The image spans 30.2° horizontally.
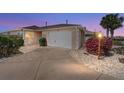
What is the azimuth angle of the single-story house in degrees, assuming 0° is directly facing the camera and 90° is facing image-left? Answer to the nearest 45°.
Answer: approximately 45°

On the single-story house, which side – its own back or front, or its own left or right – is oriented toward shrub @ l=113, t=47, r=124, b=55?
left

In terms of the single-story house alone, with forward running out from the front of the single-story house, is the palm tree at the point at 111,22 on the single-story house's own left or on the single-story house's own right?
on the single-story house's own left
